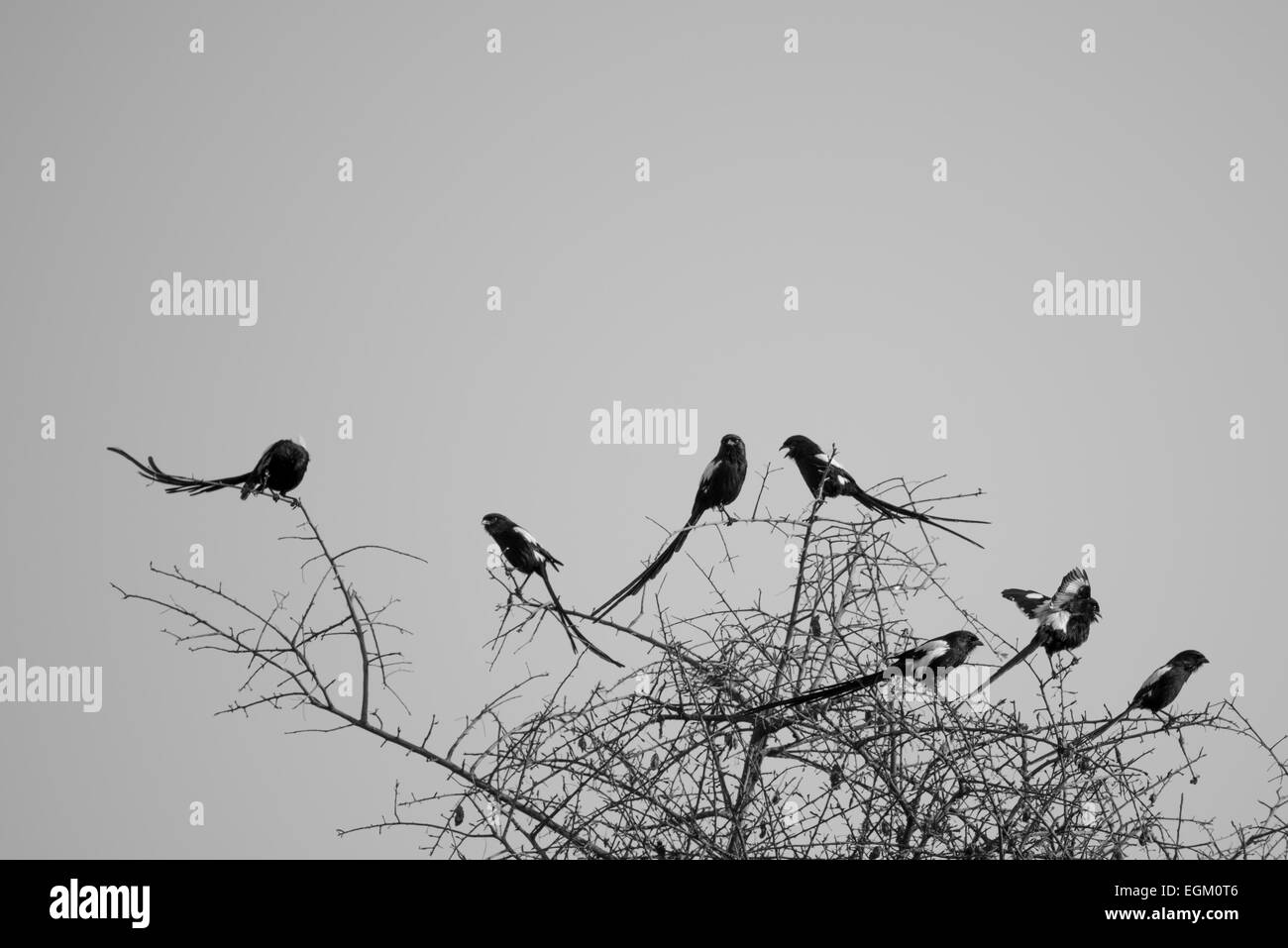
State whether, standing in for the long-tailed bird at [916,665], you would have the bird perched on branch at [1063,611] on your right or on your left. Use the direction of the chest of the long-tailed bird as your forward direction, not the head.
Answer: on your left

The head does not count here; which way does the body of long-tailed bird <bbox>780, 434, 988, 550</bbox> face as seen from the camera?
to the viewer's left

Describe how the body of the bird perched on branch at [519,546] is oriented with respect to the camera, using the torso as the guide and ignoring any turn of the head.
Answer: to the viewer's left

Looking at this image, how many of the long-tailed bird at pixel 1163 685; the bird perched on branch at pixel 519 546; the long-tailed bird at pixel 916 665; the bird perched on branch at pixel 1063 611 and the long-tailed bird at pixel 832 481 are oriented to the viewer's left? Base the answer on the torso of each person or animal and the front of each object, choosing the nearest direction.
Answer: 2

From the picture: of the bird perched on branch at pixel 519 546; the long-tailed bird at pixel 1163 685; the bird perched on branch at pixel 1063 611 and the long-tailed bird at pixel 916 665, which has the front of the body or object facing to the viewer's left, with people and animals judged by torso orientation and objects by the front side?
the bird perched on branch at pixel 519 546

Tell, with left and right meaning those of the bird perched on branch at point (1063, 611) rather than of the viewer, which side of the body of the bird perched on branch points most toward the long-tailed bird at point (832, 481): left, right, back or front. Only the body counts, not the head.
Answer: back

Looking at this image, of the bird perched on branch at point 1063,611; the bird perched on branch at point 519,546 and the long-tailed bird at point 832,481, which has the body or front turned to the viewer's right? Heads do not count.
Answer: the bird perched on branch at point 1063,611

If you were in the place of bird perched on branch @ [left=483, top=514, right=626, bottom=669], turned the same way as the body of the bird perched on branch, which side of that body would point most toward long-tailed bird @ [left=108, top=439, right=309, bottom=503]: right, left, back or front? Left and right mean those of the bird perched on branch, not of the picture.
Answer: front

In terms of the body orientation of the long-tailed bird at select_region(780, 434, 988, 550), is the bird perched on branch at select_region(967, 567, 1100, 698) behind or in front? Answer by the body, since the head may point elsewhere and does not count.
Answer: behind

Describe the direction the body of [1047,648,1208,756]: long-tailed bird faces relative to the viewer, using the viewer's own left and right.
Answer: facing to the right of the viewer

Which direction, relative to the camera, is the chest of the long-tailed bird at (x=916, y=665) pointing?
to the viewer's right

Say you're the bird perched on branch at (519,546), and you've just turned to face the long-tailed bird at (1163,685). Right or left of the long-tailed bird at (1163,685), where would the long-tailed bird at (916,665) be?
right

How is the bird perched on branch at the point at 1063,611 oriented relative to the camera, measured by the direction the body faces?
to the viewer's right
